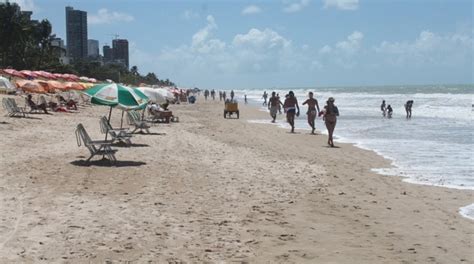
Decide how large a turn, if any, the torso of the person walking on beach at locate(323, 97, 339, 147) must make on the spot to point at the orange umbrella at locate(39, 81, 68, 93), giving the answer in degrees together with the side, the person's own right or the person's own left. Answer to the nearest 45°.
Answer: approximately 135° to the person's own right

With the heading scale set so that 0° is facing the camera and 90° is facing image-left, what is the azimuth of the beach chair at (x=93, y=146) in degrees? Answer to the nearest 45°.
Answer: approximately 270°

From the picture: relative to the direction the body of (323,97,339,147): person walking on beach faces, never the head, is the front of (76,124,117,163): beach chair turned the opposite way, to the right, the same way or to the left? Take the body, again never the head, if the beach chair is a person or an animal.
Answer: to the left

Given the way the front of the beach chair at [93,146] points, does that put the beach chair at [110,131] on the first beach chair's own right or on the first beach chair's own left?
on the first beach chair's own left

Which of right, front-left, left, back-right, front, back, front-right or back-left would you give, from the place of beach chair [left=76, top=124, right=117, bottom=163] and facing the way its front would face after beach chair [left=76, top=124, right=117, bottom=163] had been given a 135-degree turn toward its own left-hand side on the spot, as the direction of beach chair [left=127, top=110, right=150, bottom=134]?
front-right

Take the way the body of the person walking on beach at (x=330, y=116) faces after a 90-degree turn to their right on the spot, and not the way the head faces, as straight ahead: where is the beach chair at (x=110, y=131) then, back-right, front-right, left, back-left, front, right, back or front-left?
front-left

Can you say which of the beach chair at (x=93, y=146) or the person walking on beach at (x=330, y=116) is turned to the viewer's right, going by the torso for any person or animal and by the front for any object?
the beach chair

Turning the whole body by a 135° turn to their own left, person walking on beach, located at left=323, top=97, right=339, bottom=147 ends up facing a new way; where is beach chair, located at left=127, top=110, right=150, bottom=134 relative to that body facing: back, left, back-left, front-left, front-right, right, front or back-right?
back-left

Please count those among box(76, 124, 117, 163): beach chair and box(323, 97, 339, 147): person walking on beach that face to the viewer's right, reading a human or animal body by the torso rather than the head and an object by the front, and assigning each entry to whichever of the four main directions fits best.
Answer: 1
